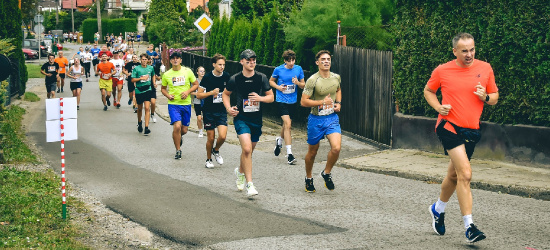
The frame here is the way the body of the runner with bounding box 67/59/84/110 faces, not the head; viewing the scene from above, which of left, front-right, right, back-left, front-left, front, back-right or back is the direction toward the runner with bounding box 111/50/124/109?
left

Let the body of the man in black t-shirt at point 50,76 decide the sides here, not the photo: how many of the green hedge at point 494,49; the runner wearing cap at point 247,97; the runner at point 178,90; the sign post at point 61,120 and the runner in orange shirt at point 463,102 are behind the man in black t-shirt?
0

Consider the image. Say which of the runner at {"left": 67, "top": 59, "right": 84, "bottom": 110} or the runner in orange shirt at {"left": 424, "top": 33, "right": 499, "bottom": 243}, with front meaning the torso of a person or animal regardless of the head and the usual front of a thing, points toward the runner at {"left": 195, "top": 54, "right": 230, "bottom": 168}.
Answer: the runner at {"left": 67, "top": 59, "right": 84, "bottom": 110}

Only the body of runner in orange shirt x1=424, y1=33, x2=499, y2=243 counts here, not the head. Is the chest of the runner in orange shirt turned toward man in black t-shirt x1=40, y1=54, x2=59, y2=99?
no

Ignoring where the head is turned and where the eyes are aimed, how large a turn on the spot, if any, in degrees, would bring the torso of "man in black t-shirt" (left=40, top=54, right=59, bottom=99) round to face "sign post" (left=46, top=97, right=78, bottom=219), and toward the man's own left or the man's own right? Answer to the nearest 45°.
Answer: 0° — they already face it

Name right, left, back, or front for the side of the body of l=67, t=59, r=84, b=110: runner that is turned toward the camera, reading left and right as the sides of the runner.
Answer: front

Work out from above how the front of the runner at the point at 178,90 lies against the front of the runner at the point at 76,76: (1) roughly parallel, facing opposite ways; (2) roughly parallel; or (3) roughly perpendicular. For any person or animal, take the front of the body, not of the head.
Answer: roughly parallel

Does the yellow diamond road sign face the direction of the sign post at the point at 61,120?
yes

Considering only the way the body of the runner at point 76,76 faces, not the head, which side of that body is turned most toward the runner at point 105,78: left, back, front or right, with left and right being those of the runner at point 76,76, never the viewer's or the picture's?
left

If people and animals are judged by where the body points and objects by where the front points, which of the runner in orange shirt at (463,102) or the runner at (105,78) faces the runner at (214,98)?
the runner at (105,78)

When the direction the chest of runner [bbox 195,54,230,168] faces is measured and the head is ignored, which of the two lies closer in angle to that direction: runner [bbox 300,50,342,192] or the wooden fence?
the runner

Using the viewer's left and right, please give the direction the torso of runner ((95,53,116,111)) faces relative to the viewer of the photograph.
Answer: facing the viewer

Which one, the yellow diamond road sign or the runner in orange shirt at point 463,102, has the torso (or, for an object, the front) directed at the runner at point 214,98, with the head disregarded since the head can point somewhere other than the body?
the yellow diamond road sign

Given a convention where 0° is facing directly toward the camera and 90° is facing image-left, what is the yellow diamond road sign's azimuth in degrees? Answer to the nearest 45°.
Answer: approximately 0°

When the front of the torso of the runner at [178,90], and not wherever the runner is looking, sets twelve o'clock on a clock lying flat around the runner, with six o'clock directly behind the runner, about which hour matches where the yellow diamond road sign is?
The yellow diamond road sign is roughly at 6 o'clock from the runner.

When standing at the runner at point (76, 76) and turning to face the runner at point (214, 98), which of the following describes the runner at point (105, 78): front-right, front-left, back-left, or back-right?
front-left

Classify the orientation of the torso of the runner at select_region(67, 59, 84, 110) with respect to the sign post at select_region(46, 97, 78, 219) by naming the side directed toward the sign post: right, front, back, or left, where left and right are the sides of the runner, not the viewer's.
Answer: front

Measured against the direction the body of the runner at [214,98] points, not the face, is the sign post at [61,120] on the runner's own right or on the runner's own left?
on the runner's own right

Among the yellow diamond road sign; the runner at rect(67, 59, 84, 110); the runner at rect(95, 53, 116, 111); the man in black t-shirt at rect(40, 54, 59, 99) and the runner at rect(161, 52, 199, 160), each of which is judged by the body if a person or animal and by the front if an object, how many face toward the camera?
5
